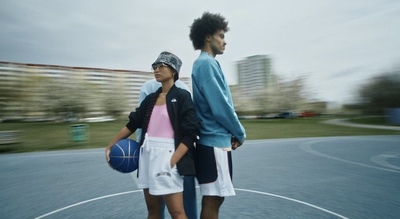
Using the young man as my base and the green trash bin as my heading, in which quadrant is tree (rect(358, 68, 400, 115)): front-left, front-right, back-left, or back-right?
front-right

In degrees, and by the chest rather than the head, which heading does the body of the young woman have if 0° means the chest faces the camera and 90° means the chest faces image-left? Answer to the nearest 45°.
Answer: approximately 45°

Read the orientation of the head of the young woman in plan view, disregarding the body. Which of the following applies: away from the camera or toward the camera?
toward the camera

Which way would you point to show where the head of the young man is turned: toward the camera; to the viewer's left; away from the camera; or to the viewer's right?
to the viewer's right

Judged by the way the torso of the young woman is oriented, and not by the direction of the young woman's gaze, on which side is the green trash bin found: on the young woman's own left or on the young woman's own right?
on the young woman's own right

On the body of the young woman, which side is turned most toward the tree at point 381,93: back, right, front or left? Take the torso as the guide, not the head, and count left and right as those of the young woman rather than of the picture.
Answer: back

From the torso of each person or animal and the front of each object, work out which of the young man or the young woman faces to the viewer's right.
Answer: the young man

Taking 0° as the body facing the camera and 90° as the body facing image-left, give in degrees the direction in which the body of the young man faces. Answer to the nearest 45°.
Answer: approximately 270°

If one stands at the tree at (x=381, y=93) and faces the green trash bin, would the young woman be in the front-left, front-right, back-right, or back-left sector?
front-left

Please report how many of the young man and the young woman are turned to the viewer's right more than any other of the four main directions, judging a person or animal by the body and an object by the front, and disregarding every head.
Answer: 1

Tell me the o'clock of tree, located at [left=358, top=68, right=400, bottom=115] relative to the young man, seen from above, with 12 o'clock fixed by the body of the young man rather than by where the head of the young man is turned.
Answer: The tree is roughly at 10 o'clock from the young man.
